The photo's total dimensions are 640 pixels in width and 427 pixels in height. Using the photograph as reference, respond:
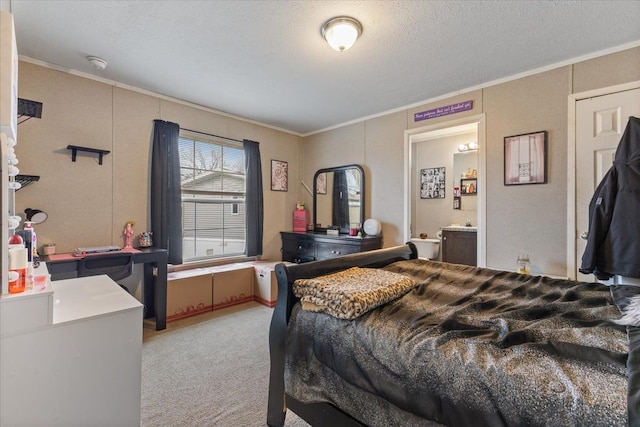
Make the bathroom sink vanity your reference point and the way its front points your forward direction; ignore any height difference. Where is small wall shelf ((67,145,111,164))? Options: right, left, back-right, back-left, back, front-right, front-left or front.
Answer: front

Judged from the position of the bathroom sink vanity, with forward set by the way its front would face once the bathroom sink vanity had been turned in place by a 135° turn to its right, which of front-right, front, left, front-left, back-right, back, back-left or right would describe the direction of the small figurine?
back-left

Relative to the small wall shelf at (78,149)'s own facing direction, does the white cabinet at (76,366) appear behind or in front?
in front

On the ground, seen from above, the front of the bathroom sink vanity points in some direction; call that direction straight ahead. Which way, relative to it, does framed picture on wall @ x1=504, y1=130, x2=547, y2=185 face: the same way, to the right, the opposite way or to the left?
the same way

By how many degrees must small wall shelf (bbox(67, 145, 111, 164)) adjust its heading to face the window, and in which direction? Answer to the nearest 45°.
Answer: approximately 45° to its left

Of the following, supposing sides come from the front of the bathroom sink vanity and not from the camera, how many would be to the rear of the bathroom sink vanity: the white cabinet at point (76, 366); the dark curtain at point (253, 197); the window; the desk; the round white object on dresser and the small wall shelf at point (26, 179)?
0

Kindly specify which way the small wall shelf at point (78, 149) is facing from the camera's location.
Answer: facing the viewer and to the right of the viewer

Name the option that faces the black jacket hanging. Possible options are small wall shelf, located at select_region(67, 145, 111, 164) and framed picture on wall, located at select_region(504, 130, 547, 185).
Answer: the small wall shelf

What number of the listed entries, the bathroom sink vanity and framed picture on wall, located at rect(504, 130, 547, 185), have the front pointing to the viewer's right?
0

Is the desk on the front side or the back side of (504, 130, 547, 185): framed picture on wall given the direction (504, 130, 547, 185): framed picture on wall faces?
on the front side

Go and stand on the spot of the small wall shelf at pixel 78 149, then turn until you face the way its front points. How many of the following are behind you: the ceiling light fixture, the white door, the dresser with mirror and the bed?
0

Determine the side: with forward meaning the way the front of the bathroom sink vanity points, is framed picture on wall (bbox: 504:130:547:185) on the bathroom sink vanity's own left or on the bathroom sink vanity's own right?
on the bathroom sink vanity's own left

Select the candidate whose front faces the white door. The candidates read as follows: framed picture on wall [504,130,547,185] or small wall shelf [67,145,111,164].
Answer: the small wall shelf

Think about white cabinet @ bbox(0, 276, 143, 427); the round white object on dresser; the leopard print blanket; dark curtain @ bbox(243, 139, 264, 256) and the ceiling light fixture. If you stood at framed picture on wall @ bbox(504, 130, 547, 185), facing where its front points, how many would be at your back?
0

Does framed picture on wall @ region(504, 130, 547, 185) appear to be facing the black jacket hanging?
no

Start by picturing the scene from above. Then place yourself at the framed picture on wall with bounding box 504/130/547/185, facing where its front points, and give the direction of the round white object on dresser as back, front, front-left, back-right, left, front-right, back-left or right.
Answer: front-right

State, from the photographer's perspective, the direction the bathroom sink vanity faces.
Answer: facing the viewer and to the left of the viewer

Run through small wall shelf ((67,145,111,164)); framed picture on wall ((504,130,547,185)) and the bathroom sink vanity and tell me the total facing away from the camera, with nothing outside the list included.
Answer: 0

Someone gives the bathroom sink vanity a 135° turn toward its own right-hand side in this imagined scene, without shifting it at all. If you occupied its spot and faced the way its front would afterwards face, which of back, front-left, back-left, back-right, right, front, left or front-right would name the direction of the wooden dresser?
back-left
